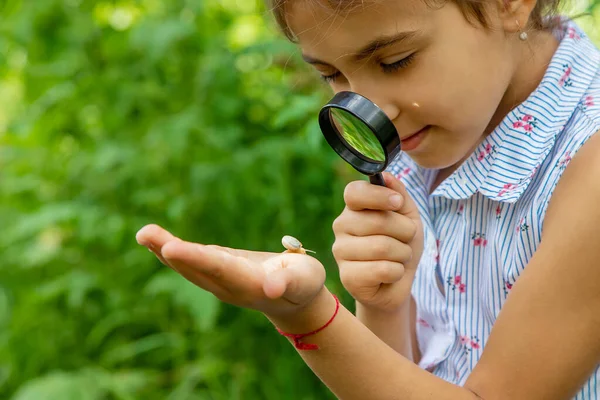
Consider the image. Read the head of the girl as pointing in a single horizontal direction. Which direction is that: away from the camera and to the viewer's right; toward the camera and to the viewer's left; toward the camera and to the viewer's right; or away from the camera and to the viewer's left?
toward the camera and to the viewer's left

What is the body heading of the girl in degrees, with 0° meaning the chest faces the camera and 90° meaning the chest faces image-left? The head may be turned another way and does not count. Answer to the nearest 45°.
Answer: approximately 45°

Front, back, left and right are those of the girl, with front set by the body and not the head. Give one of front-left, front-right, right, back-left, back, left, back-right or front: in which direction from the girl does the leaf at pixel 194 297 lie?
right
